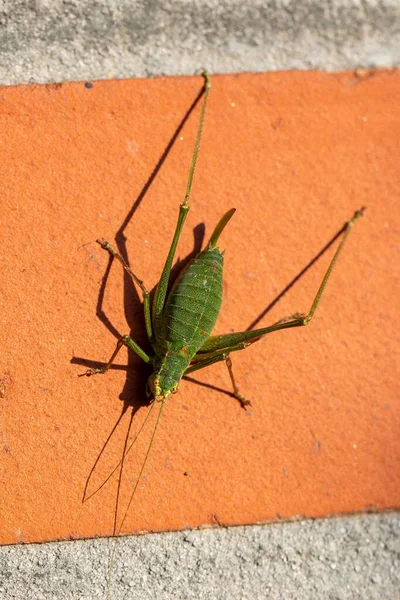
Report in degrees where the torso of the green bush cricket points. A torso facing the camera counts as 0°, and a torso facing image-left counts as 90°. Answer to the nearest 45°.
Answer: approximately 0°
